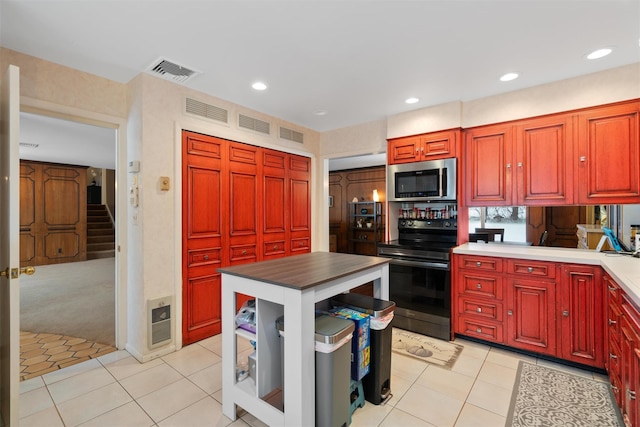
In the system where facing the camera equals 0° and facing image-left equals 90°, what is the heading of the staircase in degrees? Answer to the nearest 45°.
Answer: approximately 0°

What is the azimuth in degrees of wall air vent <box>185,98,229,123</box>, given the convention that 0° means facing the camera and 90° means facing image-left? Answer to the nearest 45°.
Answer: approximately 315°

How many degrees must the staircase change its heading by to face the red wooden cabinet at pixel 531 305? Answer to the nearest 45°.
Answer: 0° — it already faces it

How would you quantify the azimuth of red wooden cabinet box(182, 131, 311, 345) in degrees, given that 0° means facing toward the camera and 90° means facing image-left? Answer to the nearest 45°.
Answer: approximately 315°

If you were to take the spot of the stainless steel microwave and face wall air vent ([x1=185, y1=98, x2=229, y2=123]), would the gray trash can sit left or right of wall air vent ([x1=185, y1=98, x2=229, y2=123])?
left
